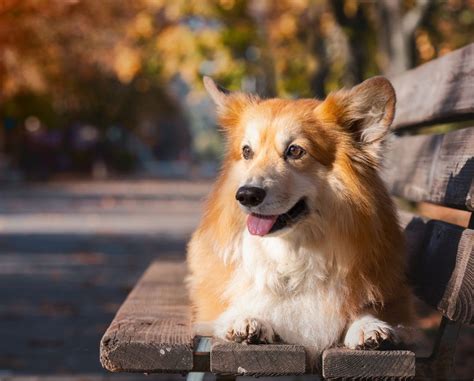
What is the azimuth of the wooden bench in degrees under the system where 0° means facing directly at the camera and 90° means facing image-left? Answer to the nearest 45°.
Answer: approximately 90°
